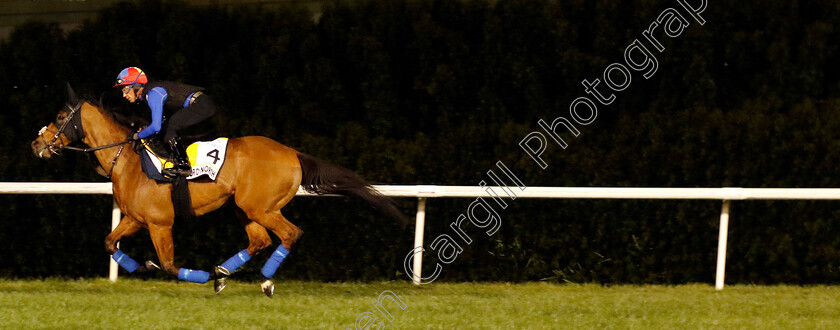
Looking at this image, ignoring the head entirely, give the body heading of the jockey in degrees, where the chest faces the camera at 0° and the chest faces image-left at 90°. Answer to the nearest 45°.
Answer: approximately 90°

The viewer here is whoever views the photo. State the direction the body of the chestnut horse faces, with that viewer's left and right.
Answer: facing to the left of the viewer
